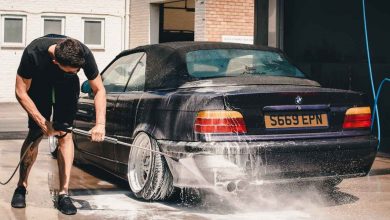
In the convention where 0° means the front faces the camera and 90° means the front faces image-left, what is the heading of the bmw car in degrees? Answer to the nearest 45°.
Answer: approximately 135°
